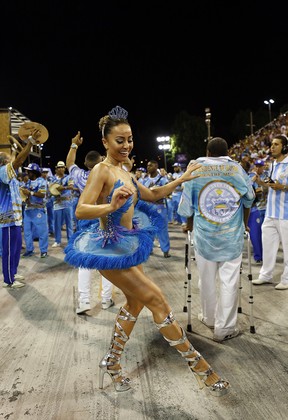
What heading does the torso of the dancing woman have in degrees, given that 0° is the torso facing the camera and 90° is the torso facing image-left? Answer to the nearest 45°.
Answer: approximately 315°

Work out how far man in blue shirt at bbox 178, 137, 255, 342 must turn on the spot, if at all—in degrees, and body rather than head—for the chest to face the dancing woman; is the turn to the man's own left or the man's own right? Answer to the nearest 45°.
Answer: approximately 135° to the man's own left

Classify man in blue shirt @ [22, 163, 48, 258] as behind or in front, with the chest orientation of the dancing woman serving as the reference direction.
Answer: behind

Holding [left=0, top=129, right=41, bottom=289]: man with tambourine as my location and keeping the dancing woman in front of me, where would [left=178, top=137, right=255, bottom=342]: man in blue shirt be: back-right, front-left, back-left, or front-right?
front-left

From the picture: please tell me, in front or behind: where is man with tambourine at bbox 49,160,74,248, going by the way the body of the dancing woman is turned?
behind

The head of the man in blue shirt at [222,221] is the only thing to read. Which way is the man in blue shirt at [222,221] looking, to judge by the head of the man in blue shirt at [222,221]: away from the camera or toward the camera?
away from the camera

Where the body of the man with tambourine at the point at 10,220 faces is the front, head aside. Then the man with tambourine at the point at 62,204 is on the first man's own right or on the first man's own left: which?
on the first man's own left

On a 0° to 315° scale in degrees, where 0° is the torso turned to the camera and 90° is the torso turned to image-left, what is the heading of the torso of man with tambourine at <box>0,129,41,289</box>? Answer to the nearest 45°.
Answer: approximately 270°

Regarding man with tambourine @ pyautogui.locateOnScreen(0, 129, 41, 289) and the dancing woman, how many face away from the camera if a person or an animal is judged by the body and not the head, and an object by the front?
0

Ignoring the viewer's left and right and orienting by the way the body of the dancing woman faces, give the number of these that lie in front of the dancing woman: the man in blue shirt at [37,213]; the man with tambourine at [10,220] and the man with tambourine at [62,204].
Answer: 0

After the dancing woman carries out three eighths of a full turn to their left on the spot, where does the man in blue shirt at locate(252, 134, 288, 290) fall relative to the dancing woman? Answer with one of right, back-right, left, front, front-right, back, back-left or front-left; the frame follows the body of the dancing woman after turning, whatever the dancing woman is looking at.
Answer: front-right

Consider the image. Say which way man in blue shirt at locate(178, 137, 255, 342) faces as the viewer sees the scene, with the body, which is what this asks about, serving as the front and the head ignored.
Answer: away from the camera

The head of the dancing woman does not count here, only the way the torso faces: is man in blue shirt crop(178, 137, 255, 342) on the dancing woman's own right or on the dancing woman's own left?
on the dancing woman's own left

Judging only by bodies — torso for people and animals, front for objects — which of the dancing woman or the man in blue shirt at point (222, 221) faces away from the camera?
the man in blue shirt

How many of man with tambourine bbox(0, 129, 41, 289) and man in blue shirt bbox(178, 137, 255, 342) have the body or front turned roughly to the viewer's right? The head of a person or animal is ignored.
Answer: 1
